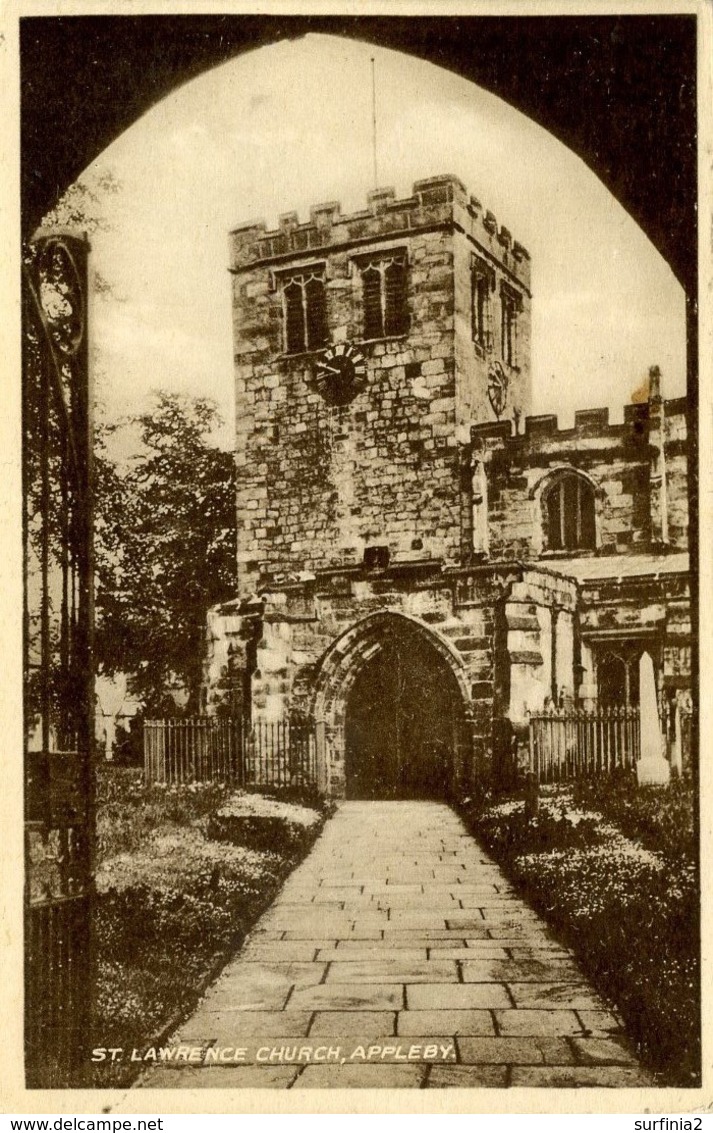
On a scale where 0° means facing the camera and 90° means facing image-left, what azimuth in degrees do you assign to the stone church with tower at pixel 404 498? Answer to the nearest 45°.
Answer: approximately 0°

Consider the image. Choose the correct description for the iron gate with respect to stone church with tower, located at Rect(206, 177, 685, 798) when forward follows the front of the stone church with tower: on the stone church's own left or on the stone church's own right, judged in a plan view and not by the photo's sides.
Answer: on the stone church's own right
